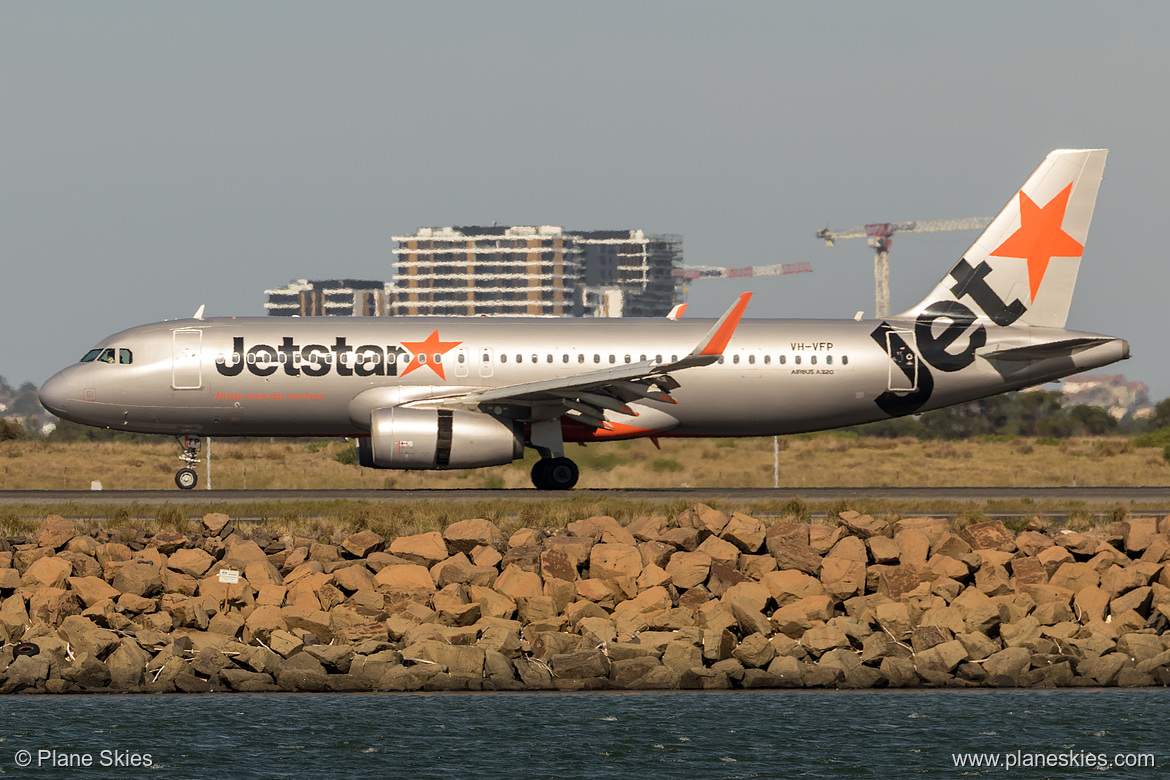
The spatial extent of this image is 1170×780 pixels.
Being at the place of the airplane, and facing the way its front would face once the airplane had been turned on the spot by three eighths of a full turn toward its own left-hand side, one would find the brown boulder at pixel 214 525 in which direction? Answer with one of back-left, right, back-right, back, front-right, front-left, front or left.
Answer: right

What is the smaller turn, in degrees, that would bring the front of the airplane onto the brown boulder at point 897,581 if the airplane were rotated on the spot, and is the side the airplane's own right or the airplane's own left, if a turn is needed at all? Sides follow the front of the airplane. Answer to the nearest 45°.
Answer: approximately 135° to the airplane's own left

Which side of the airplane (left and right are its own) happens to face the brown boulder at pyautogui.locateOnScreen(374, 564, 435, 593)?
left

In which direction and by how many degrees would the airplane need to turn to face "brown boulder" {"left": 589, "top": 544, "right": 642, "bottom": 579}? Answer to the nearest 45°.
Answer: approximately 90° to its left

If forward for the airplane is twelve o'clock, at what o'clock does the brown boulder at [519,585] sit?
The brown boulder is roughly at 9 o'clock from the airplane.

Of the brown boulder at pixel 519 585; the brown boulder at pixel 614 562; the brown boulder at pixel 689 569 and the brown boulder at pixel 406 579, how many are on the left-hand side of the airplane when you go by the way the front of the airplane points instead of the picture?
4

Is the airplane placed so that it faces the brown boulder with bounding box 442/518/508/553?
no

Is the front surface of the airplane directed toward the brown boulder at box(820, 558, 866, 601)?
no

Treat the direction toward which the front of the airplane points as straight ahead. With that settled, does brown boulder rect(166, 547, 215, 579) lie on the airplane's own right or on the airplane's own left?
on the airplane's own left

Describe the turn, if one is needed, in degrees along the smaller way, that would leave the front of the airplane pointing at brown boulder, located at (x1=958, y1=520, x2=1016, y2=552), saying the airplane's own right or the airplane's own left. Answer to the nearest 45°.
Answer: approximately 135° to the airplane's own left

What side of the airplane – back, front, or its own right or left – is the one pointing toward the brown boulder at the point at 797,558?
left

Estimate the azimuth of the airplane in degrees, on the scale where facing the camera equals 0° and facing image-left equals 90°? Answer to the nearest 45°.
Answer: approximately 90°

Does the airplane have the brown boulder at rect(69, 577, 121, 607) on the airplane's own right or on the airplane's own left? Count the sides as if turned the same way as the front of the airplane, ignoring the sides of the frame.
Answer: on the airplane's own left

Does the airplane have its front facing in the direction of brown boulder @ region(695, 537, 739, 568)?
no

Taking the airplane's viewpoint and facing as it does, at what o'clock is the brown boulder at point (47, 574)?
The brown boulder is roughly at 10 o'clock from the airplane.
